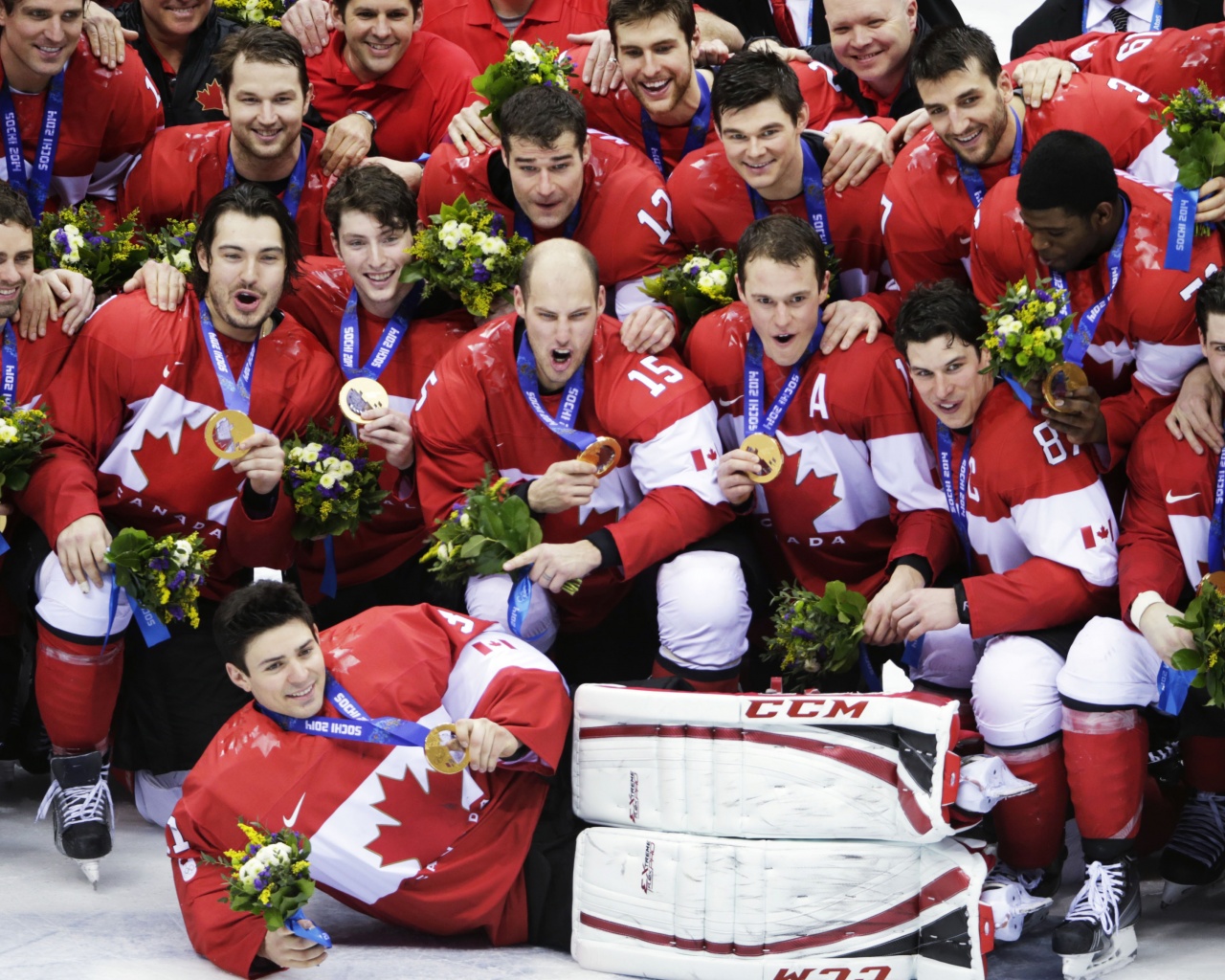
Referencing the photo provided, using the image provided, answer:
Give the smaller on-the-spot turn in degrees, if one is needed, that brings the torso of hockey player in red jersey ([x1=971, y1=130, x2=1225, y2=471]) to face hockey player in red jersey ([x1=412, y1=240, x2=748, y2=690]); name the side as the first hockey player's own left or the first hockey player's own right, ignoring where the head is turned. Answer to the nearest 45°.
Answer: approximately 45° to the first hockey player's own right

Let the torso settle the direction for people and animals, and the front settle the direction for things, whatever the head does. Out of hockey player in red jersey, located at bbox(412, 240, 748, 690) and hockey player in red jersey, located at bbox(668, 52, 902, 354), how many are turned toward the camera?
2

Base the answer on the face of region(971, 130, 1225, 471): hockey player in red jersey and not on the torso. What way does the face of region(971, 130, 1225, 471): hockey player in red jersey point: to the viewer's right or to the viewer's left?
to the viewer's left

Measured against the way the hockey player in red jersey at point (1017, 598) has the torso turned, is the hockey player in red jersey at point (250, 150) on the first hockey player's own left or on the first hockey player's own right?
on the first hockey player's own right

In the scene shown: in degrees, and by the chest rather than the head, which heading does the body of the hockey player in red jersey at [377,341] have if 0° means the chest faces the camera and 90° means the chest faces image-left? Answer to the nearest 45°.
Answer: approximately 0°

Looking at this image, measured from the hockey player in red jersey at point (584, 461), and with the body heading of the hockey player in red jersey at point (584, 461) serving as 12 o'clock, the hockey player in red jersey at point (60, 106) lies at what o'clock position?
the hockey player in red jersey at point (60, 106) is roughly at 4 o'clock from the hockey player in red jersey at point (584, 461).

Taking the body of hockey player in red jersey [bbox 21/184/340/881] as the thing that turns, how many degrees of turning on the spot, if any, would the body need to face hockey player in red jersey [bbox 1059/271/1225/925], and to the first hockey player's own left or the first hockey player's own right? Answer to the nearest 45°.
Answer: approximately 45° to the first hockey player's own left
